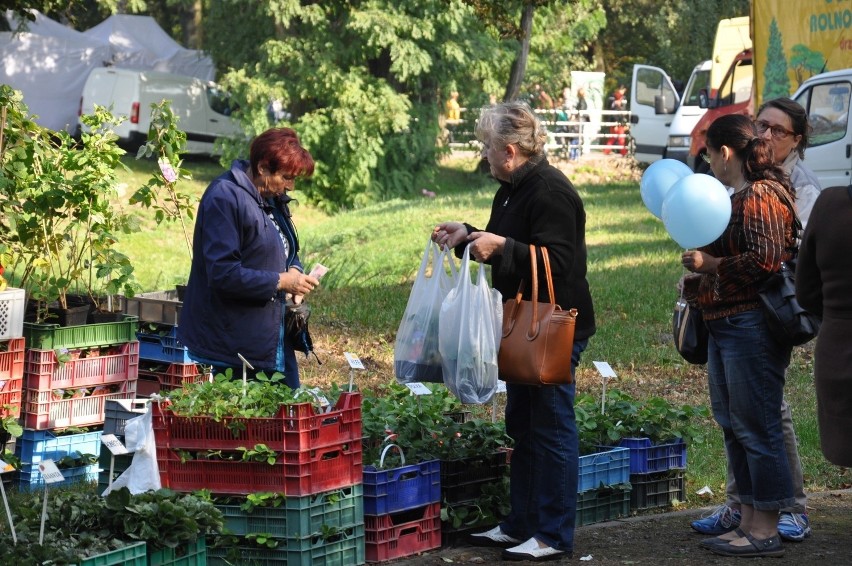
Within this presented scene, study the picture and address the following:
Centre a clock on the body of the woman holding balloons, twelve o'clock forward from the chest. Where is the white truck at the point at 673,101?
The white truck is roughly at 3 o'clock from the woman holding balloons.

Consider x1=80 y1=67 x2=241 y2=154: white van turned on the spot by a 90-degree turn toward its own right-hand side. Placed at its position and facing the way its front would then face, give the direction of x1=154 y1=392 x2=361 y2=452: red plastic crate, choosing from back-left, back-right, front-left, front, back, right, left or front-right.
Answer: front-right

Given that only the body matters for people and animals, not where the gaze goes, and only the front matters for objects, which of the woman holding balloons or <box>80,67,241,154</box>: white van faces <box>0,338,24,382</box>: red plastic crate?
the woman holding balloons

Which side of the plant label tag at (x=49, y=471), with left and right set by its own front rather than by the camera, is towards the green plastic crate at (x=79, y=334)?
back

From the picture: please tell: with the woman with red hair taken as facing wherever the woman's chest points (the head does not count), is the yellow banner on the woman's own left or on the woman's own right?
on the woman's own left

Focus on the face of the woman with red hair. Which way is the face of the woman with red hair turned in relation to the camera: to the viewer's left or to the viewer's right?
to the viewer's right

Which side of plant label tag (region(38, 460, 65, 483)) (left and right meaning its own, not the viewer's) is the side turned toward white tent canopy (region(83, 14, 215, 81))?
back

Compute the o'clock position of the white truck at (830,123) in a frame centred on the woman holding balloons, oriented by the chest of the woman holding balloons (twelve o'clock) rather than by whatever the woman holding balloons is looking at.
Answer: The white truck is roughly at 3 o'clock from the woman holding balloons.

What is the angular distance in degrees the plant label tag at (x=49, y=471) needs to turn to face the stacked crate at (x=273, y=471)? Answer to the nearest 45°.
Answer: approximately 135° to its left

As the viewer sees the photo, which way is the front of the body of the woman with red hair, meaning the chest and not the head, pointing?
to the viewer's right

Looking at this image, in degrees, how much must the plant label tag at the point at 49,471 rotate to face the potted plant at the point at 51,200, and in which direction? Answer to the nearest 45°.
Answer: approximately 180°

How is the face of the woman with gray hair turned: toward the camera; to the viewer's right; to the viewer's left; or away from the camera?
to the viewer's left
